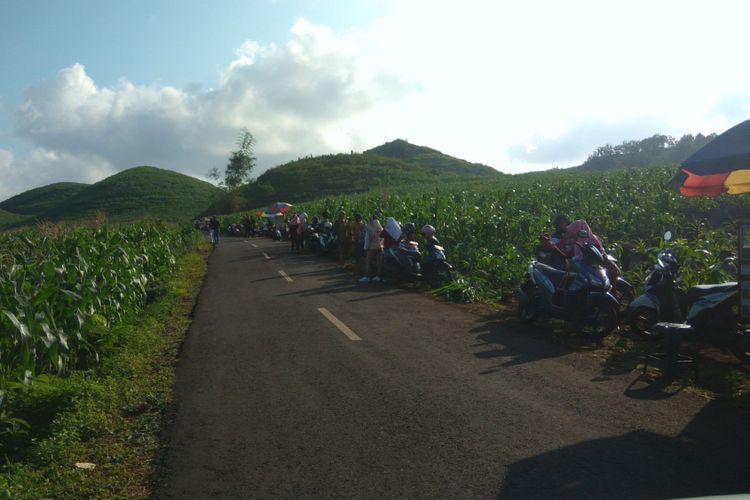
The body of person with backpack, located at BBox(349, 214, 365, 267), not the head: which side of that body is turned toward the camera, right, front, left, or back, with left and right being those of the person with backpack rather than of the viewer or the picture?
back

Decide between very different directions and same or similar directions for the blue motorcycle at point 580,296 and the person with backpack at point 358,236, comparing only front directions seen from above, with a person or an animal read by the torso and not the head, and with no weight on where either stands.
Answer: very different directions

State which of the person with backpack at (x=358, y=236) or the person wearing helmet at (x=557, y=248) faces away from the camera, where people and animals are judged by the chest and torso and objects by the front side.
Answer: the person with backpack
